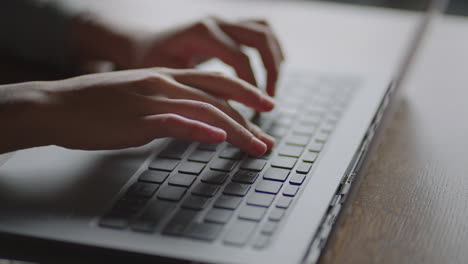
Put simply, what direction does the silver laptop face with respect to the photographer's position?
facing to the left of the viewer
